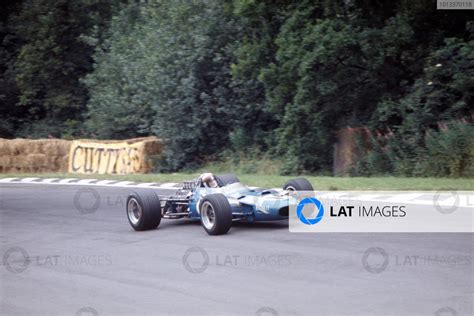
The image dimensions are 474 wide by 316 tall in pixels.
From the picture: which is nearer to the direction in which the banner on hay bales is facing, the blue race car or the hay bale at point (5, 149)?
the blue race car

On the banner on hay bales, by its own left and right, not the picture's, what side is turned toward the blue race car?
front

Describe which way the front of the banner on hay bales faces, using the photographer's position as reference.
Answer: facing the viewer

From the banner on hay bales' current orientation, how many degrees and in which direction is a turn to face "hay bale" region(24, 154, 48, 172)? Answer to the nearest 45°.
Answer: approximately 135° to its right

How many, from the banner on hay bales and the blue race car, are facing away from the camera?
0

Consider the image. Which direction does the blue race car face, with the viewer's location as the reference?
facing the viewer and to the right of the viewer

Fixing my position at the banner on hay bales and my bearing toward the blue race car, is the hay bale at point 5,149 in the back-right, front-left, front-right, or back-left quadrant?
back-right

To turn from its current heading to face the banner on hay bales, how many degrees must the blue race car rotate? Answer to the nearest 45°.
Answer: approximately 135° to its left

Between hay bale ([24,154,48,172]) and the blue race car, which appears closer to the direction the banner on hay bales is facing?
the blue race car

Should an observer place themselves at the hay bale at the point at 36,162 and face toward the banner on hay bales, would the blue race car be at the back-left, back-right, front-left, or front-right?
front-right

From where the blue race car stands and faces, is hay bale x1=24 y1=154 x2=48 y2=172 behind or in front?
behind
